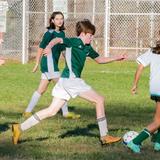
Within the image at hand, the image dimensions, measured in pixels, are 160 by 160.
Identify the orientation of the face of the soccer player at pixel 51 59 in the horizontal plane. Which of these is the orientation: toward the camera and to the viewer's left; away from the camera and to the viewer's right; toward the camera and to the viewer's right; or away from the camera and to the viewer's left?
toward the camera and to the viewer's right

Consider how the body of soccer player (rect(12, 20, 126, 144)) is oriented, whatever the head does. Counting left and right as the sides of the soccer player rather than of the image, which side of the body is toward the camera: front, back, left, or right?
right

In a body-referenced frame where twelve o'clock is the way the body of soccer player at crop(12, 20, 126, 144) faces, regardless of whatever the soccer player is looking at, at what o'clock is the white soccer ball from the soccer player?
The white soccer ball is roughly at 1 o'clock from the soccer player.

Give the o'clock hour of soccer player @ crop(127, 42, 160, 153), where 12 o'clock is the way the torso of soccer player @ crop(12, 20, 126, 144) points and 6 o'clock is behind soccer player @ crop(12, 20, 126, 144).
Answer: soccer player @ crop(127, 42, 160, 153) is roughly at 1 o'clock from soccer player @ crop(12, 20, 126, 144).

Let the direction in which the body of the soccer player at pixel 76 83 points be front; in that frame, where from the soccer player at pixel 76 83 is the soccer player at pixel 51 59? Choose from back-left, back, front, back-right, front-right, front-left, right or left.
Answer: left

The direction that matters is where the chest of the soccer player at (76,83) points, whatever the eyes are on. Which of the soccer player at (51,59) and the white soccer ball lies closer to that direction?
the white soccer ball

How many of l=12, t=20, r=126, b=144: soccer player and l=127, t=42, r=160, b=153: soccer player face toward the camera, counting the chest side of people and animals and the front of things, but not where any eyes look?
0
